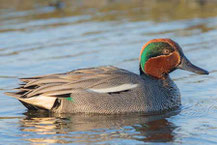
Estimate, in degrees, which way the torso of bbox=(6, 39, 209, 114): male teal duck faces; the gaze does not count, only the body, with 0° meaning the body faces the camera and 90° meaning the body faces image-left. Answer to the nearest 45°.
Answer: approximately 270°
